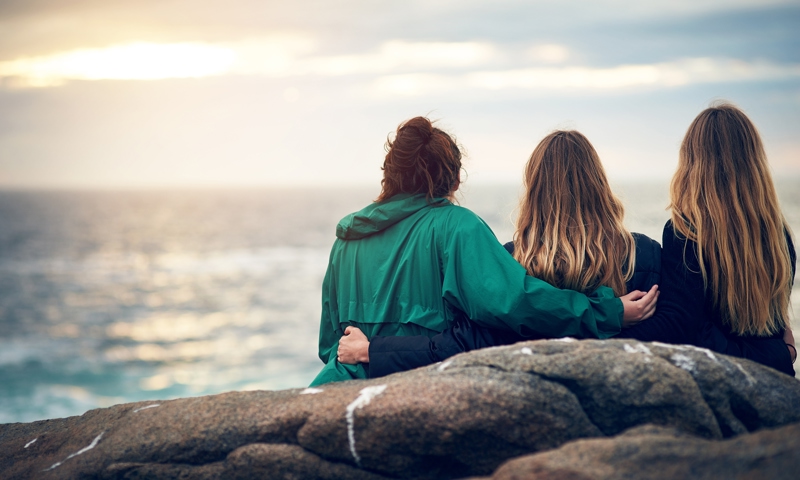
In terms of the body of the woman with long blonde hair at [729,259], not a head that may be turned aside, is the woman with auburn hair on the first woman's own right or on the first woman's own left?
on the first woman's own left

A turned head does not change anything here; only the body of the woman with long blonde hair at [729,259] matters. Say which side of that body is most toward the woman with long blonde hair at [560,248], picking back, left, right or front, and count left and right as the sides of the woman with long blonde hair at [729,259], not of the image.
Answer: left

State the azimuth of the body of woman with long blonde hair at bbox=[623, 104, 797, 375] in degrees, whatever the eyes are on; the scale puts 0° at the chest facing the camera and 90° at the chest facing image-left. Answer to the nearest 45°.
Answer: approximately 180°

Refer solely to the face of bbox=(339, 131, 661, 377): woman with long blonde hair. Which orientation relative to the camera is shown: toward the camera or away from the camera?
away from the camera

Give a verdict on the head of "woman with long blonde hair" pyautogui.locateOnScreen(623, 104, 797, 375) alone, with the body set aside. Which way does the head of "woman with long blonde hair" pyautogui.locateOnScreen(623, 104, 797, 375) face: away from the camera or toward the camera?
away from the camera

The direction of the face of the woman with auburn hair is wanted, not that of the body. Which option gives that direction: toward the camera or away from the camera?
away from the camera
